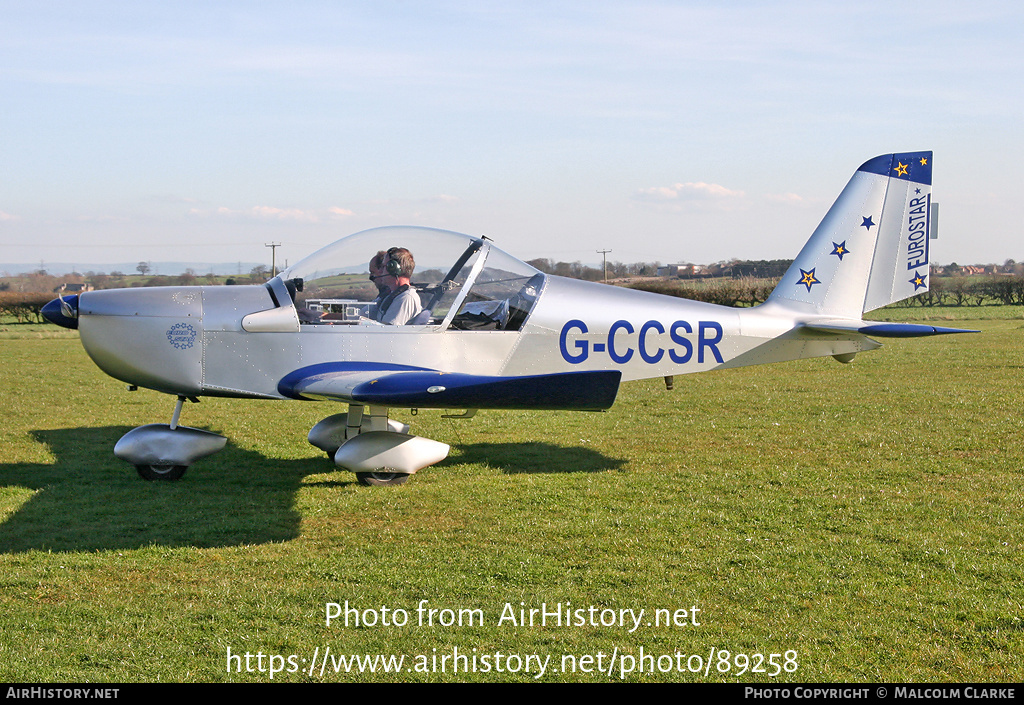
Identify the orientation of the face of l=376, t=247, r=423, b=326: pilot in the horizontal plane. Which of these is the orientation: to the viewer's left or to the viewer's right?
to the viewer's left

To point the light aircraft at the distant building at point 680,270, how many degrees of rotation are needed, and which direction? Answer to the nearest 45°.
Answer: approximately 90° to its right

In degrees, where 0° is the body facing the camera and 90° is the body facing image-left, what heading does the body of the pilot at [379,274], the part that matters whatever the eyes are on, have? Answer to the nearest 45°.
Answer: approximately 90°

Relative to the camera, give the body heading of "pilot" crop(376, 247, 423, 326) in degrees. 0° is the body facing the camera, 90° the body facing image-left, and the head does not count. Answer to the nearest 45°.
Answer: approximately 90°

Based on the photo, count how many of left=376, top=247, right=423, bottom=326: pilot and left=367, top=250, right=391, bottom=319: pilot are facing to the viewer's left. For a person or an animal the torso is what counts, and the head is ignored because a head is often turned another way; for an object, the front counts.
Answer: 2

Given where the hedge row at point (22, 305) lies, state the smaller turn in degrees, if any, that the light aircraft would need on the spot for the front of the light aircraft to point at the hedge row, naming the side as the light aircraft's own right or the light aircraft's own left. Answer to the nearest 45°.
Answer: approximately 45° to the light aircraft's own right

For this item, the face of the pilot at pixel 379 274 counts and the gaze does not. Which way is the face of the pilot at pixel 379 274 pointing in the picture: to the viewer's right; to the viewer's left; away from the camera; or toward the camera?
to the viewer's left

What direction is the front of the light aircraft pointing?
to the viewer's left
